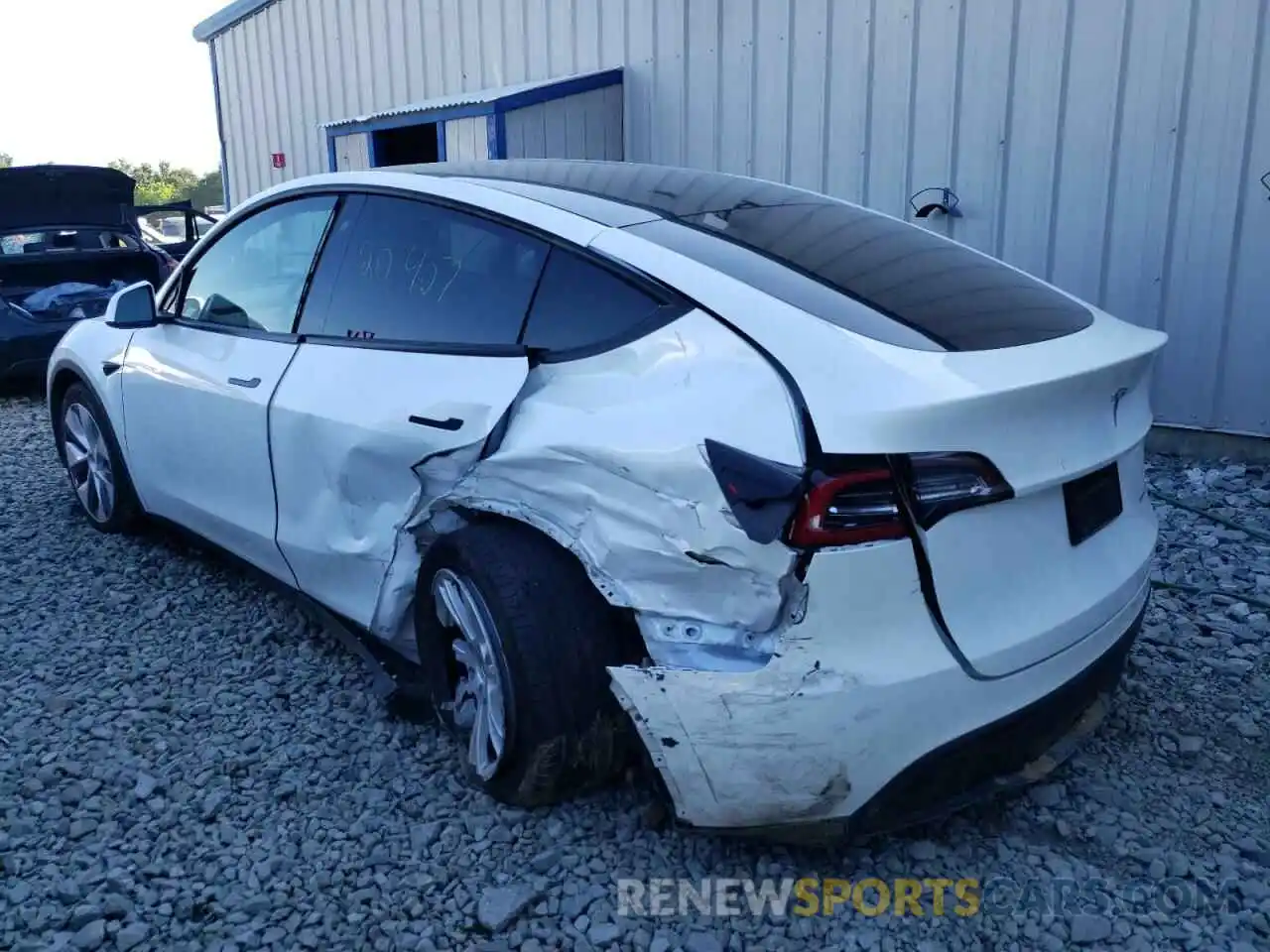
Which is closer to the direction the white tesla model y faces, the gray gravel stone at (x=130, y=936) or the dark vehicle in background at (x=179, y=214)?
the dark vehicle in background

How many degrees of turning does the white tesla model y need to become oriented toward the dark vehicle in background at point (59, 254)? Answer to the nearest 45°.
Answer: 0° — it already faces it

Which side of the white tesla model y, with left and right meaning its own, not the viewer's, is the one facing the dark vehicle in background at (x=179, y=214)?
front

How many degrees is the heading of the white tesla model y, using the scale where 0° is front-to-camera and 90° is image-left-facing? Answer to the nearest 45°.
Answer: approximately 135°
